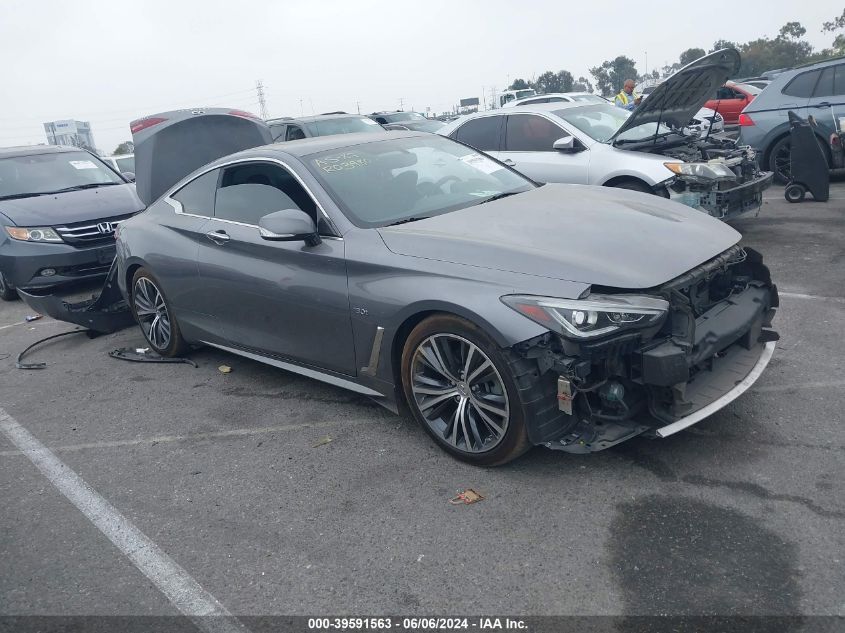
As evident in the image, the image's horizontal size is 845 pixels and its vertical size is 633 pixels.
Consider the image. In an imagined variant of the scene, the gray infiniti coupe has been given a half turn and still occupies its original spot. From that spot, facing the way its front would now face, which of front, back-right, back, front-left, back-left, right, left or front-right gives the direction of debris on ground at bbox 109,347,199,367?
front

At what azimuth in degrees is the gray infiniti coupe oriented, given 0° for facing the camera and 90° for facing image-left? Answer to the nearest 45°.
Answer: approximately 315°

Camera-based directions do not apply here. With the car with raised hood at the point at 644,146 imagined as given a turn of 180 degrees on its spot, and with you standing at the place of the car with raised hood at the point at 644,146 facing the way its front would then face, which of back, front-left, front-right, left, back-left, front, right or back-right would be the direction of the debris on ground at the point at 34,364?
left

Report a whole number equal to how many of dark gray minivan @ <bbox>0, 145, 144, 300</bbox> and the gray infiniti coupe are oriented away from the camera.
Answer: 0

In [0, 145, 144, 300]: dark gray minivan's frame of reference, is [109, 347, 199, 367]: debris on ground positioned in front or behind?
in front

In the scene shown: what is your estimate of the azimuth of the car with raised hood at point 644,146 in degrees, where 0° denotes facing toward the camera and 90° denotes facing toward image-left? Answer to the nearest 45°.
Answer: approximately 315°

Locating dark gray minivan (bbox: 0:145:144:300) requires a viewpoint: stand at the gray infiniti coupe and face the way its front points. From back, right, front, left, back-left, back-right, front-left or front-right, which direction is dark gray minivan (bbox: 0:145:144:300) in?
back

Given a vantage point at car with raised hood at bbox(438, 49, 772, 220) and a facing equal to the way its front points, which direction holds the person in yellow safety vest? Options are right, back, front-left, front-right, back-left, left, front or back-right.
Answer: back-left

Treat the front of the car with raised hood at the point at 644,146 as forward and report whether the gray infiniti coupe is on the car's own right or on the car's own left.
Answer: on the car's own right

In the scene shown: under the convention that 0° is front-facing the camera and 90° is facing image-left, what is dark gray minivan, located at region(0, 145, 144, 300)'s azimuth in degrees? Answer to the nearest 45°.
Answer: approximately 315°
